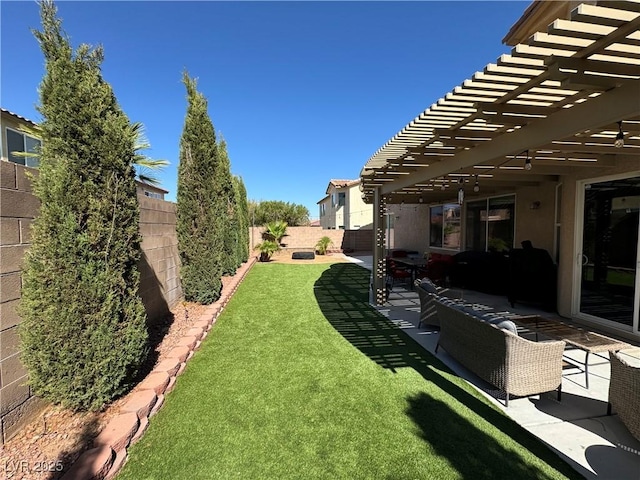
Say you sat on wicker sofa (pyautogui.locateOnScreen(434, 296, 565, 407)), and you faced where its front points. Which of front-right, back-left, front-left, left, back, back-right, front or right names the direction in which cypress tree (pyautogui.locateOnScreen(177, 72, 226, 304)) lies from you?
back-left

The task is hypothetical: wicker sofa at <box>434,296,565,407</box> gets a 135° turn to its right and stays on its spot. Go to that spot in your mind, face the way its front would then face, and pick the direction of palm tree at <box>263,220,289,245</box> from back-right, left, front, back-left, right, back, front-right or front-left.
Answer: back-right

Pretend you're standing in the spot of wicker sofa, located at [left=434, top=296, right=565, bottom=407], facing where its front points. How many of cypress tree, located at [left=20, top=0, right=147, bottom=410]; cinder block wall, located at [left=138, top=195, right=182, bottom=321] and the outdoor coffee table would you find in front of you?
1

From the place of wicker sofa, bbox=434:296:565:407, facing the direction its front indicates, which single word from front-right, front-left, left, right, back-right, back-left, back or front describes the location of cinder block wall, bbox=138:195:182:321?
back-left

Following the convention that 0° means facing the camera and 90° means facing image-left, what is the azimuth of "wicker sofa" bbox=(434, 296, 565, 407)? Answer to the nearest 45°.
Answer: approximately 225°

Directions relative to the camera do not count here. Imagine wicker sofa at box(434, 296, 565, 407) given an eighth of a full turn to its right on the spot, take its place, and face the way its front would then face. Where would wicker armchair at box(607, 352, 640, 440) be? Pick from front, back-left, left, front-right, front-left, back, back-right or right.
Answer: front

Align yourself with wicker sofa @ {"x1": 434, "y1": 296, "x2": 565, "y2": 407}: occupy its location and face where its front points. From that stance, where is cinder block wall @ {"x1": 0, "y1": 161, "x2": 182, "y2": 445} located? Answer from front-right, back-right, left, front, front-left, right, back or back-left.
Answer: back

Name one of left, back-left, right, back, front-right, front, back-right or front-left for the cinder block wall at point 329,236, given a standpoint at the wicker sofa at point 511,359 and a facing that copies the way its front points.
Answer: left

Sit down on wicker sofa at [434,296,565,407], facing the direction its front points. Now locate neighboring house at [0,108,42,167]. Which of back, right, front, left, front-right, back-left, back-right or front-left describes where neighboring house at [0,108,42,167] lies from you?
back-left

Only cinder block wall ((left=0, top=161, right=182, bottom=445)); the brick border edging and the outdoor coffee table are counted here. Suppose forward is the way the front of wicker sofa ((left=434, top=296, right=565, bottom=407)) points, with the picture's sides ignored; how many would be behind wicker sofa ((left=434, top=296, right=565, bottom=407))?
2

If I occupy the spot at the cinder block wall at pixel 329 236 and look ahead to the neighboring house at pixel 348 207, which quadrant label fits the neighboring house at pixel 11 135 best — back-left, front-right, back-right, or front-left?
back-left

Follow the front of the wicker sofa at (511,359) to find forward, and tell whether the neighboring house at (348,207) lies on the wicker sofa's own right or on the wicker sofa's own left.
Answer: on the wicker sofa's own left

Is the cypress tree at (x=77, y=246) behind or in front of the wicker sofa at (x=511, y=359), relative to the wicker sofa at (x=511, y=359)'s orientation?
behind

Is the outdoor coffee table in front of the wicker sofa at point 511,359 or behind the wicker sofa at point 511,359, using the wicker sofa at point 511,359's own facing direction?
in front

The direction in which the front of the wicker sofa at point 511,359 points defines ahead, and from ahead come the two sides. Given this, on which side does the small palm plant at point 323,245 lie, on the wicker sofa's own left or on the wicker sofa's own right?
on the wicker sofa's own left
